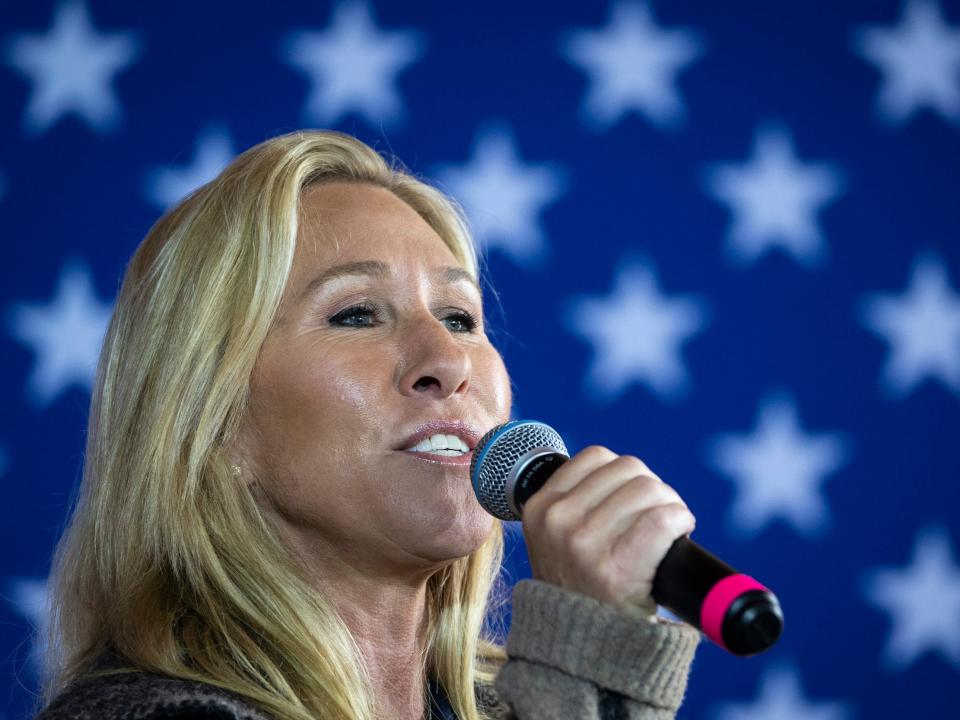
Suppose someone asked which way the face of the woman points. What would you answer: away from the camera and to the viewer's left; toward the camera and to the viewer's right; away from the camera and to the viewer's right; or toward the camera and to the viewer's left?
toward the camera and to the viewer's right

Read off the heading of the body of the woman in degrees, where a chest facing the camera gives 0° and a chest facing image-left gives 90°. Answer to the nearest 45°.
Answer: approximately 315°
